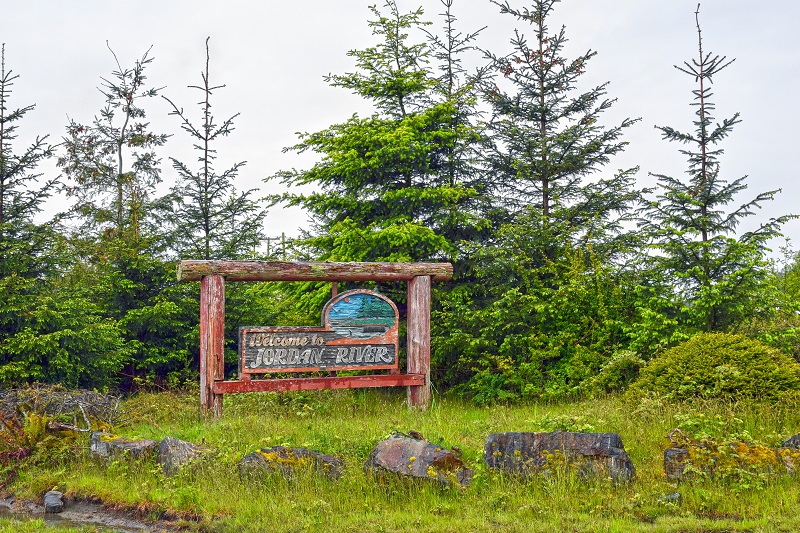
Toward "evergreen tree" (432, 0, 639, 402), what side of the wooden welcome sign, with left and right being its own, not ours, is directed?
left

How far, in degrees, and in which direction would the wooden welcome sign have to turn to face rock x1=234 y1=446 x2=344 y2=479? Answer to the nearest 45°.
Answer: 0° — it already faces it

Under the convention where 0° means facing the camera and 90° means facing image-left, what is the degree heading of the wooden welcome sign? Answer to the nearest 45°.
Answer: approximately 0°

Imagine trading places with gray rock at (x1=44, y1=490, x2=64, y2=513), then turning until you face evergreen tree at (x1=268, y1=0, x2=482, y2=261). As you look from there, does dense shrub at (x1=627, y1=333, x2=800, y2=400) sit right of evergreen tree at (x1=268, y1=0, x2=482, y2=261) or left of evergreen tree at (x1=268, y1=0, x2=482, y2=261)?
right

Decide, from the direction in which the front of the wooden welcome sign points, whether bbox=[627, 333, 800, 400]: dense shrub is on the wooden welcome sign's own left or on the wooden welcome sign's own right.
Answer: on the wooden welcome sign's own left

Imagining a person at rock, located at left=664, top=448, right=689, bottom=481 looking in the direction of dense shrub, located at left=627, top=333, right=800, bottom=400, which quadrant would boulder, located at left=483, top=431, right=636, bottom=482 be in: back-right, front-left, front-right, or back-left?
back-left

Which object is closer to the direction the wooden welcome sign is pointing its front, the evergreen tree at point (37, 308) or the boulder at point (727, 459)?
the boulder

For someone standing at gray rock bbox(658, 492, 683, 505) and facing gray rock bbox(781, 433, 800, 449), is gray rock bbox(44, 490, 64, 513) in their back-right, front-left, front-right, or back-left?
back-left

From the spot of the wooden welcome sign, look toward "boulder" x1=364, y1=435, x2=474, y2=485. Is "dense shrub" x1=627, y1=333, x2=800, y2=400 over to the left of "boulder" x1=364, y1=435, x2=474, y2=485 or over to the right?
left

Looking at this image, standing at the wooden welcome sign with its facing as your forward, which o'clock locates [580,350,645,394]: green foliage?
The green foliage is roughly at 9 o'clock from the wooden welcome sign.

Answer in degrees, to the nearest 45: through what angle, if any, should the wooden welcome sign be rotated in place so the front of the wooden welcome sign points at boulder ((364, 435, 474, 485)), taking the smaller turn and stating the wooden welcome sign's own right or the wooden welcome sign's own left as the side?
0° — it already faces it
